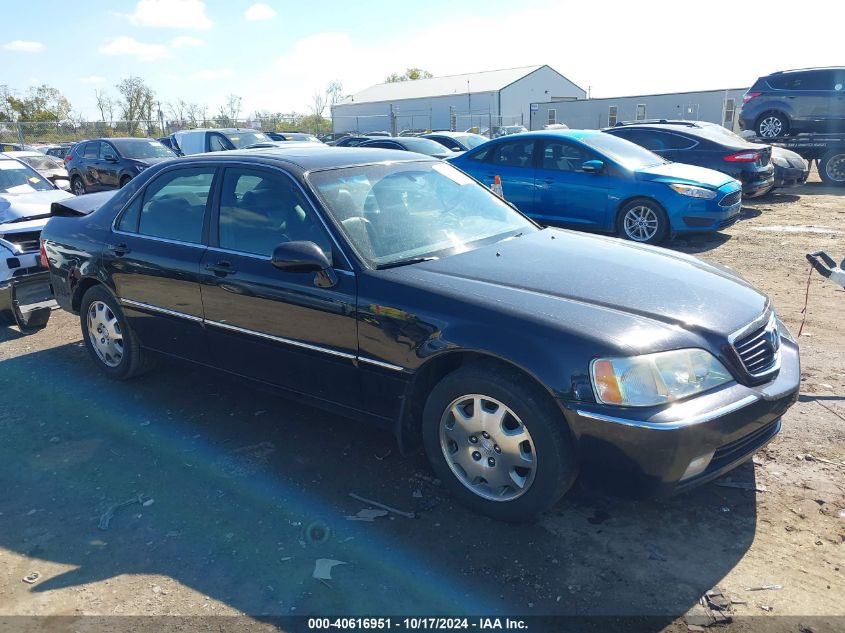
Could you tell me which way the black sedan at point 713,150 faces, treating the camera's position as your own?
facing away from the viewer and to the left of the viewer

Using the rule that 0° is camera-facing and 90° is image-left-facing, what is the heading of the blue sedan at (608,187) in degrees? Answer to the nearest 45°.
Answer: approximately 315°

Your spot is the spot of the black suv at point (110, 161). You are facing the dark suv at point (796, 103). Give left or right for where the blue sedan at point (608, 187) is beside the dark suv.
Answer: right

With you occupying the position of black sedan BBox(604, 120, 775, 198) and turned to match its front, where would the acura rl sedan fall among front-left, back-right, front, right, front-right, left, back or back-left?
back-left
